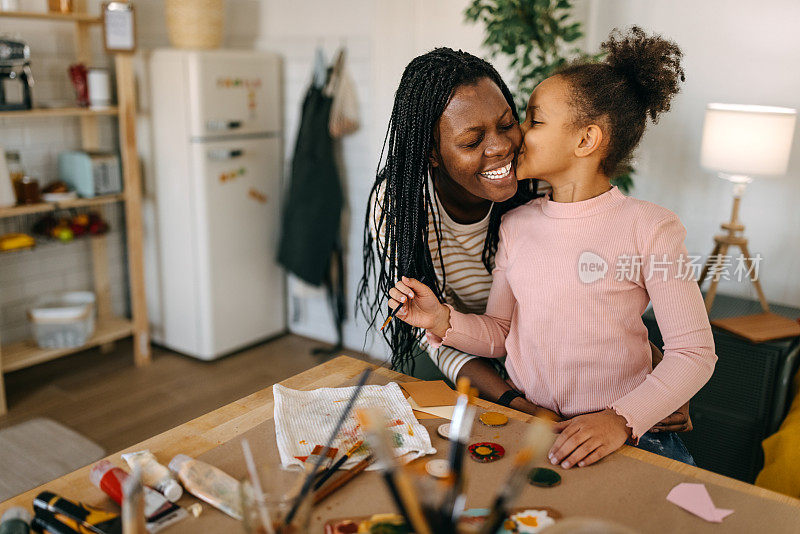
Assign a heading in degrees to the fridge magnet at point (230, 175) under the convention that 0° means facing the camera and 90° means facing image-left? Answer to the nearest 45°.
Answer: approximately 315°

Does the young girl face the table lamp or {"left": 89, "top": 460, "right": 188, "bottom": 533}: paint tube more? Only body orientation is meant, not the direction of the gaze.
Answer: the paint tube

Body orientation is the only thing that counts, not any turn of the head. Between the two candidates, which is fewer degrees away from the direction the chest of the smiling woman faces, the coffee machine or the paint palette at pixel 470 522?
the paint palette

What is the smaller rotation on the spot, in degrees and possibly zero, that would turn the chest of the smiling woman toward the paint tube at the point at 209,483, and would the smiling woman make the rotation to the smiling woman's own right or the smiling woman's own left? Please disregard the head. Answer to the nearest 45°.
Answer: approximately 90° to the smiling woman's own right

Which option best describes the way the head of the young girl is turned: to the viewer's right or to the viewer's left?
to the viewer's left

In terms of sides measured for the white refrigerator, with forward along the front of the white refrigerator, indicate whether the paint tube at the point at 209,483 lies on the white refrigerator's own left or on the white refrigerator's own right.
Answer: on the white refrigerator's own right

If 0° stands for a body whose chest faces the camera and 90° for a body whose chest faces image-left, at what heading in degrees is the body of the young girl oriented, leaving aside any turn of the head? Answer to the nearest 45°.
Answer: approximately 45°

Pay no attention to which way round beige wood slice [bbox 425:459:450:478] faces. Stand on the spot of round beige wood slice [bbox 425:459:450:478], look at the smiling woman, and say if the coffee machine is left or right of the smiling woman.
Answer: left
